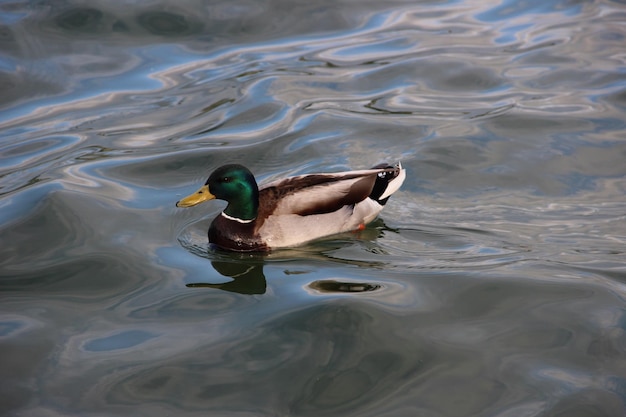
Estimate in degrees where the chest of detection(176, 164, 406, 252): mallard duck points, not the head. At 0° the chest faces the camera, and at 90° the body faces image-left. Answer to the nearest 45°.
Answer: approximately 90°
